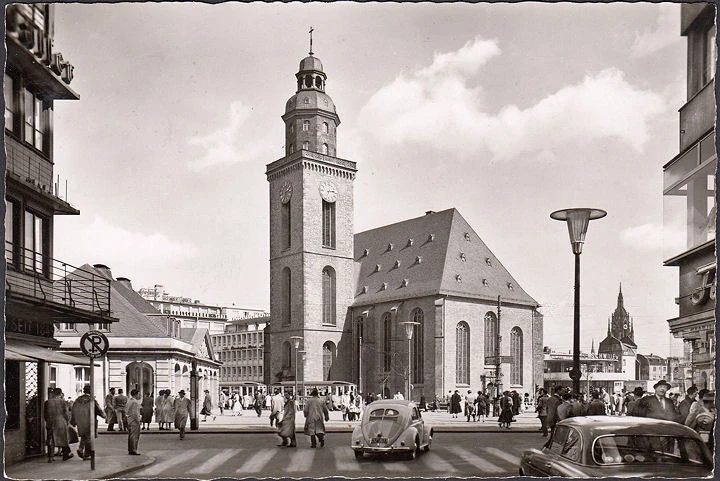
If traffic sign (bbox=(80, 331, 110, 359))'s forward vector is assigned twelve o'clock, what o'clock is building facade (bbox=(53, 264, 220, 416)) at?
The building facade is roughly at 6 o'clock from the traffic sign.

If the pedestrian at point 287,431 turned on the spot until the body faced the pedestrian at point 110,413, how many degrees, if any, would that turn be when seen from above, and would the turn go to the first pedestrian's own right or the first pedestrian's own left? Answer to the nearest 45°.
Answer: approximately 45° to the first pedestrian's own right

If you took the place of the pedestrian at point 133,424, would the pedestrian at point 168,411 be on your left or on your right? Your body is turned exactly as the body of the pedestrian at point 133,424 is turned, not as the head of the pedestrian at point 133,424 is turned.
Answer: on your left

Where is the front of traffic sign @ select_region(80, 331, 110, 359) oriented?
toward the camera

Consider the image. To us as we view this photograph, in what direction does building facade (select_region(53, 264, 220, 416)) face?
facing the viewer and to the right of the viewer

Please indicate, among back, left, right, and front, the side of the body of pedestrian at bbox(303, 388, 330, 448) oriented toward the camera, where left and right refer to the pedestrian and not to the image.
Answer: back
